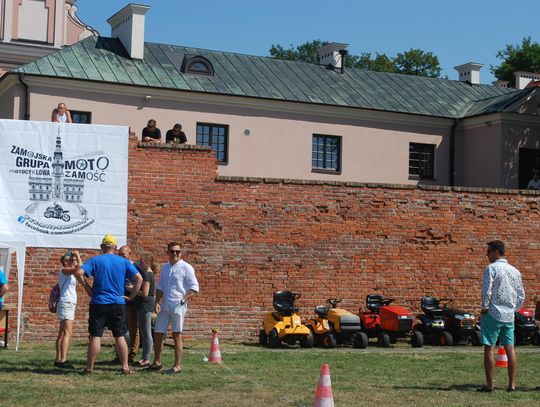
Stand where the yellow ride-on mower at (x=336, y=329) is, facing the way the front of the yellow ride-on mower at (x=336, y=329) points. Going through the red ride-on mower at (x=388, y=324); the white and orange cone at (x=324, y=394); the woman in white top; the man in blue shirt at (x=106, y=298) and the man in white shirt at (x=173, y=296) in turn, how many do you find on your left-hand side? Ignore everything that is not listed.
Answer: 1

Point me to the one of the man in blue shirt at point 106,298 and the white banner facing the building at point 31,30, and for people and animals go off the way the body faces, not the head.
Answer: the man in blue shirt

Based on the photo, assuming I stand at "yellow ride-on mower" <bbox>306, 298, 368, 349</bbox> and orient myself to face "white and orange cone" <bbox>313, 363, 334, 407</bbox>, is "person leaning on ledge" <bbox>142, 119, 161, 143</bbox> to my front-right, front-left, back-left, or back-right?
back-right

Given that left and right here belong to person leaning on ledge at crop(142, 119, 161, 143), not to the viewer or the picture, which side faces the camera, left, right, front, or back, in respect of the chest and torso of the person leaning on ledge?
front

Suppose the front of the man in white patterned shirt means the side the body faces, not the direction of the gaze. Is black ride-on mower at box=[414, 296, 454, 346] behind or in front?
in front

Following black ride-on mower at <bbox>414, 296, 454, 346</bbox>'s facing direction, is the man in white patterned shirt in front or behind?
in front

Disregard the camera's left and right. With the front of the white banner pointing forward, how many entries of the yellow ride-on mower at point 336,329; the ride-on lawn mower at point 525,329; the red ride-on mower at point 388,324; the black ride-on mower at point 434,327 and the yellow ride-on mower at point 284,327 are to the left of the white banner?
5

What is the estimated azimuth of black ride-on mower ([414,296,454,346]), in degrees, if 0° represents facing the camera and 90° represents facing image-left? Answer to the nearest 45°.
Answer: approximately 315°

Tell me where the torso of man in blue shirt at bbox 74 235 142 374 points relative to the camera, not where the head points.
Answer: away from the camera

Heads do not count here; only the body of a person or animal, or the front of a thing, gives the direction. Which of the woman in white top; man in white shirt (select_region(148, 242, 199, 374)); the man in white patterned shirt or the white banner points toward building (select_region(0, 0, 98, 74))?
the man in white patterned shirt

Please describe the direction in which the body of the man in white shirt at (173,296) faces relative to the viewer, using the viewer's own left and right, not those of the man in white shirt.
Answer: facing the viewer and to the left of the viewer

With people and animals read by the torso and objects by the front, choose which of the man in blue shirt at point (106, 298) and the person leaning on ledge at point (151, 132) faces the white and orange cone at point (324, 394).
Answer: the person leaning on ledge

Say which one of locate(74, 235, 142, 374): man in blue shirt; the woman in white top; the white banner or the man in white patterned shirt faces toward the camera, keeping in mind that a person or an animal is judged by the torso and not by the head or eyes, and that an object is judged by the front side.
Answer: the white banner

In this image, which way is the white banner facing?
toward the camera

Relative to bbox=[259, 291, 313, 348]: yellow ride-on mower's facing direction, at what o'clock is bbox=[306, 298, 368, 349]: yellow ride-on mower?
bbox=[306, 298, 368, 349]: yellow ride-on mower is roughly at 10 o'clock from bbox=[259, 291, 313, 348]: yellow ride-on mower.

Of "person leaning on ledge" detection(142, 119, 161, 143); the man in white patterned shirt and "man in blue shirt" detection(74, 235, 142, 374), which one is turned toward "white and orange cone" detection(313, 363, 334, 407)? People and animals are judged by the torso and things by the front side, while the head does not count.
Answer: the person leaning on ledge
